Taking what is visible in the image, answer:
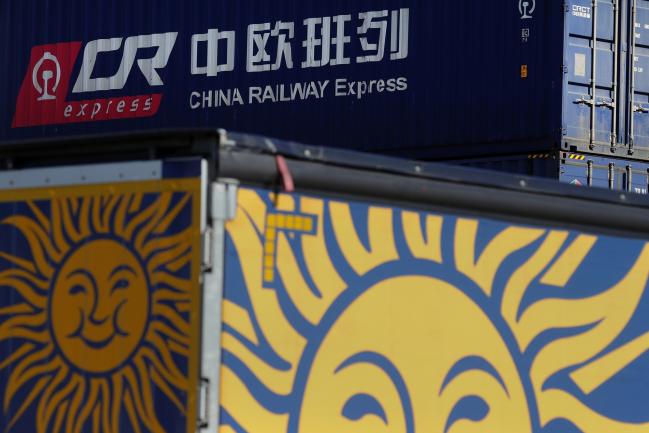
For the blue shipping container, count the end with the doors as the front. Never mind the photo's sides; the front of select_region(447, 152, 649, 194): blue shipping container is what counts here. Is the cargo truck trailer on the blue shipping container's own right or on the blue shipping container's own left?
on the blue shipping container's own right

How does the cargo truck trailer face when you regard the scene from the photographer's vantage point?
facing away from the viewer and to the right of the viewer

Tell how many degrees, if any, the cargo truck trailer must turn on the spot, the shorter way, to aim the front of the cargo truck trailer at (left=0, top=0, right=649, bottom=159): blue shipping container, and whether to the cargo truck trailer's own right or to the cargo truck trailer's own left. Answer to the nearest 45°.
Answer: approximately 45° to the cargo truck trailer's own left

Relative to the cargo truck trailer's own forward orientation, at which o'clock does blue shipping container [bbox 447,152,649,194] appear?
The blue shipping container is roughly at 11 o'clock from the cargo truck trailer.
